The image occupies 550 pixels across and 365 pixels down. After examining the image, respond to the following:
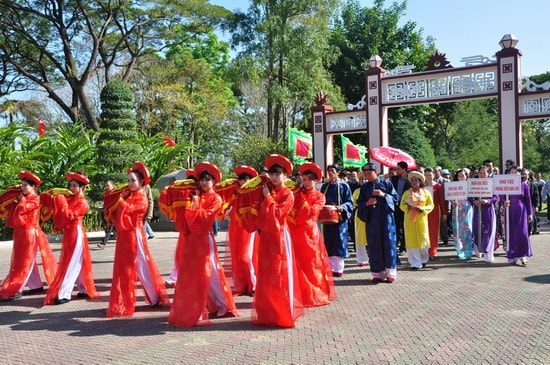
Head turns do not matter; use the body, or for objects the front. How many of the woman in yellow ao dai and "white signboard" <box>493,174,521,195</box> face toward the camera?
2

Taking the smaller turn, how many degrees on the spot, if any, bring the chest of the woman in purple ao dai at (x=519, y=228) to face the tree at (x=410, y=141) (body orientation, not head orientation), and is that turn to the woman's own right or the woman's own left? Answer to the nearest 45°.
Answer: approximately 180°

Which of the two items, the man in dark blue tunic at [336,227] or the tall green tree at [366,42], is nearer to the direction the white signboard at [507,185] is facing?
the man in dark blue tunic

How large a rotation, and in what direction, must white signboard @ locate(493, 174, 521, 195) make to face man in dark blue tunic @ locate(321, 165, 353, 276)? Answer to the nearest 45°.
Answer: approximately 45° to its right

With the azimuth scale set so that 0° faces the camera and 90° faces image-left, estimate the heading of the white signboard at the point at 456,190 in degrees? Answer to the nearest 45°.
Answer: approximately 0°

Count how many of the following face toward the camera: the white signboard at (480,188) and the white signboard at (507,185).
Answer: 2

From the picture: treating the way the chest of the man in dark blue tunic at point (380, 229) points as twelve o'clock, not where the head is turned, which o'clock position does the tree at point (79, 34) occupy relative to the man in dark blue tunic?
The tree is roughly at 3 o'clock from the man in dark blue tunic.

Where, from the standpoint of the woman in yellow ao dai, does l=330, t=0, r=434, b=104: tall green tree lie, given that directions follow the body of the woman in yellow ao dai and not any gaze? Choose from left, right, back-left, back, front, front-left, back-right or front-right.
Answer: back

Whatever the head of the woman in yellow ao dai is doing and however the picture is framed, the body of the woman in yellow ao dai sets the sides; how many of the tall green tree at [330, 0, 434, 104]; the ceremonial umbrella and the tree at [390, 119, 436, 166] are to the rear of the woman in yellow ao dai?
3

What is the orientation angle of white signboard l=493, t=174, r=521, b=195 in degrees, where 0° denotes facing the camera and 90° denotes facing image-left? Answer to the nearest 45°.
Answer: approximately 0°

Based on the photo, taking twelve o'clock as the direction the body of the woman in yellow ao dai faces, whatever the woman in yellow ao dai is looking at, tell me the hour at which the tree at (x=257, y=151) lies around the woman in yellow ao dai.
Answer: The tree is roughly at 5 o'clock from the woman in yellow ao dai.

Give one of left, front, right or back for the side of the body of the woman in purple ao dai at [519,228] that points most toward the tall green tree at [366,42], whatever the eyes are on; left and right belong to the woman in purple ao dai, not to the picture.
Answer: back
